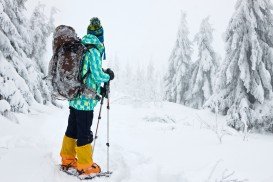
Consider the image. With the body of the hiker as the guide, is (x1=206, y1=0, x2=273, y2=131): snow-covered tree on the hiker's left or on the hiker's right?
on the hiker's left

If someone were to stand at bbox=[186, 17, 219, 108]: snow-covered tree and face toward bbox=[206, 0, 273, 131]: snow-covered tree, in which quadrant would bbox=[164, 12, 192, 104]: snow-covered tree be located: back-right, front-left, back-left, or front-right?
back-right

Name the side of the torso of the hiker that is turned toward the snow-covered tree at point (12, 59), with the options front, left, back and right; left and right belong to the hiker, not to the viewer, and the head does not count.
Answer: left

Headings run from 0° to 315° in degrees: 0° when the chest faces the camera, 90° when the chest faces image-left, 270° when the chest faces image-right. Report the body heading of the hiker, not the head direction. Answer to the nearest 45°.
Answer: approximately 270°

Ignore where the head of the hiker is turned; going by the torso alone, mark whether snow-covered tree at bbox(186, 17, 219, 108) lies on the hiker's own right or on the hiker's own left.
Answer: on the hiker's own left

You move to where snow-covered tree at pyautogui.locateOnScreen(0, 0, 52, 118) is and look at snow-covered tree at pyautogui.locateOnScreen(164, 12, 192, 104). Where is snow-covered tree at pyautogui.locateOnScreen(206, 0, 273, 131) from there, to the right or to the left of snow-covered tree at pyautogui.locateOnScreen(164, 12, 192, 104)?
right
